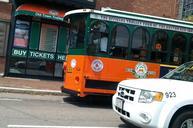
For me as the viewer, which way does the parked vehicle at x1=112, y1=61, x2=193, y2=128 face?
facing the viewer and to the left of the viewer
